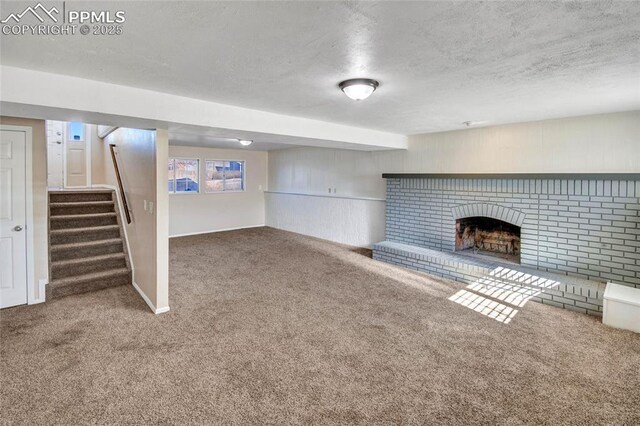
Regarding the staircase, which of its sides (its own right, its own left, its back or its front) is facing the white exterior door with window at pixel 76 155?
back

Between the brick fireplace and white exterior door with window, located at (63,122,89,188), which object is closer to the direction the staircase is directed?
the brick fireplace

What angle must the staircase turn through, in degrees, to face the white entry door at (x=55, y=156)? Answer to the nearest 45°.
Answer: approximately 180°

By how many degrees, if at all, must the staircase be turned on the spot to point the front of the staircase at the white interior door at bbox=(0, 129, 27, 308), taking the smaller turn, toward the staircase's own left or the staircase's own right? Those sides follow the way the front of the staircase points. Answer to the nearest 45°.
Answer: approximately 45° to the staircase's own right

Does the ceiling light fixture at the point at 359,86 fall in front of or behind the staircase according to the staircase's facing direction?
in front

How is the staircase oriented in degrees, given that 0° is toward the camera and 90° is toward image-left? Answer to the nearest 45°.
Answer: approximately 0°
